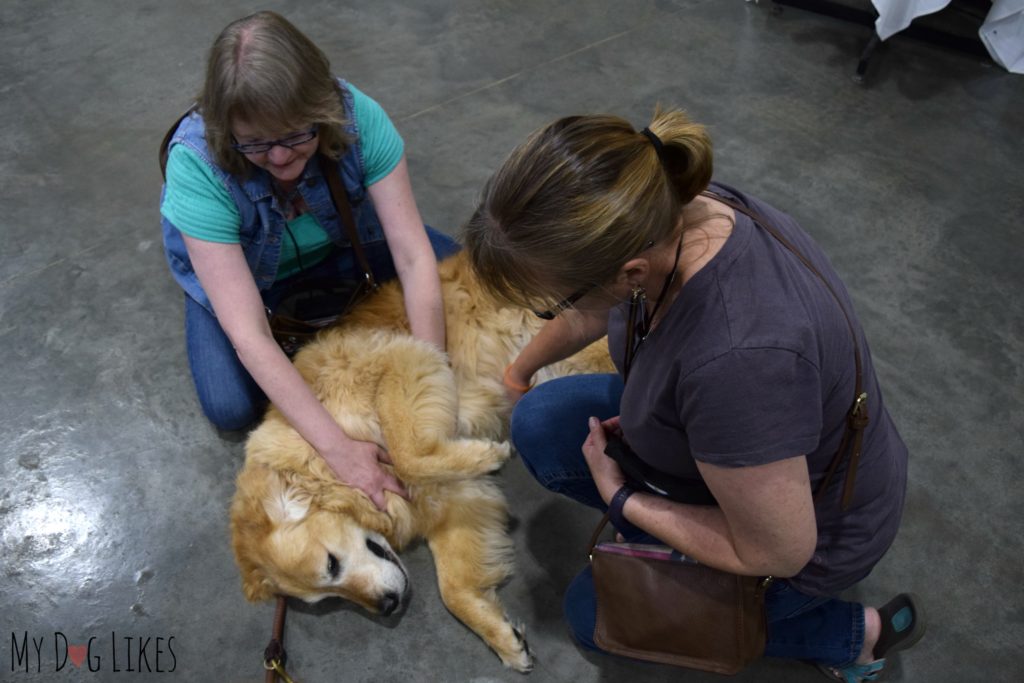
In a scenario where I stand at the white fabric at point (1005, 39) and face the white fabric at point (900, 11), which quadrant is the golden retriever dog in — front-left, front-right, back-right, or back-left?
front-left

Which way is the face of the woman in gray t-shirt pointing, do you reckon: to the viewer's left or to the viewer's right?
to the viewer's left
